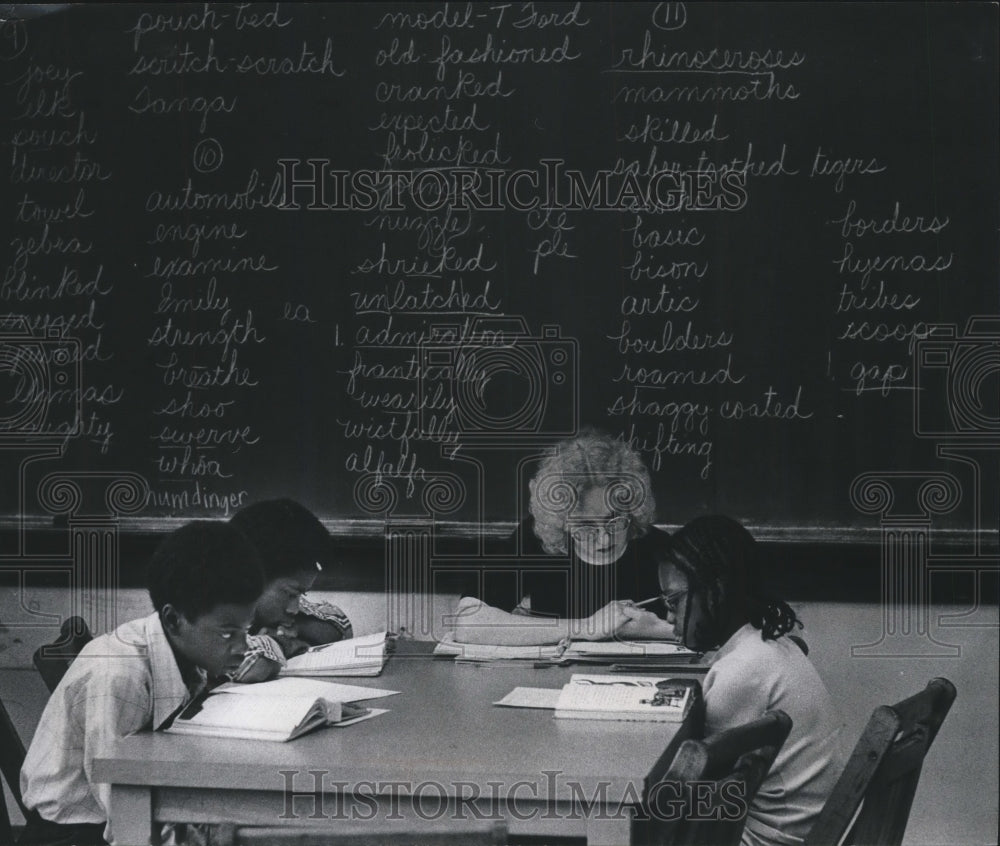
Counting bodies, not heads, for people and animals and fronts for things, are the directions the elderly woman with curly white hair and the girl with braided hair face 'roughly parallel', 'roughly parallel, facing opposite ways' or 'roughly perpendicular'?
roughly perpendicular

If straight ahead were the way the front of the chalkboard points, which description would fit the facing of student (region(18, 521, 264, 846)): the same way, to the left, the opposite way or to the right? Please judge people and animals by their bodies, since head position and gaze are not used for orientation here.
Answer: to the left

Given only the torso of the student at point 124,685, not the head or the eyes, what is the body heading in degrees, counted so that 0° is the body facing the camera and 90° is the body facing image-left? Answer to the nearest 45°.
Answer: approximately 270°

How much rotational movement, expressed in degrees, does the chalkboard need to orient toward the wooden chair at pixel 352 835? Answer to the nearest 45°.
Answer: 0° — it already faces it
